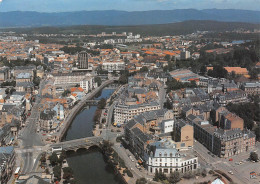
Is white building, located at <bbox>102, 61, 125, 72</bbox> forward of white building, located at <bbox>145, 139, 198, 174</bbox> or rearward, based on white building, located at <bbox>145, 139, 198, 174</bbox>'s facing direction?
rearward

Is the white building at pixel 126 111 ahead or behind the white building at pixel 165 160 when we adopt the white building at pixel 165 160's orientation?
behind

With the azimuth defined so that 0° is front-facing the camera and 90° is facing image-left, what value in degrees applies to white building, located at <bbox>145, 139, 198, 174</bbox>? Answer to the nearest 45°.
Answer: approximately 0°

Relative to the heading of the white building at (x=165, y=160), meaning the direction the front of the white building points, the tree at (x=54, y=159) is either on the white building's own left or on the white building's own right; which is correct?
on the white building's own right

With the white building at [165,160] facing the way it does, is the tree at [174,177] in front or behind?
in front

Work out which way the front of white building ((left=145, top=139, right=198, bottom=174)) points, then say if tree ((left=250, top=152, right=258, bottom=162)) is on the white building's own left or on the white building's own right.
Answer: on the white building's own left

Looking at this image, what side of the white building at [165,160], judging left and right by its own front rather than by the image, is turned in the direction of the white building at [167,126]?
back

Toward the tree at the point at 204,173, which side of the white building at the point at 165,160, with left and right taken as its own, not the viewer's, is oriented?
left

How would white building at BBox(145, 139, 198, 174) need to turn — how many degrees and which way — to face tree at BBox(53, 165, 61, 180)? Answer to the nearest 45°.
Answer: approximately 90° to its right

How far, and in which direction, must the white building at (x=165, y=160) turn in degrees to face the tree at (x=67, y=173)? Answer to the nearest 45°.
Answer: approximately 90° to its right
